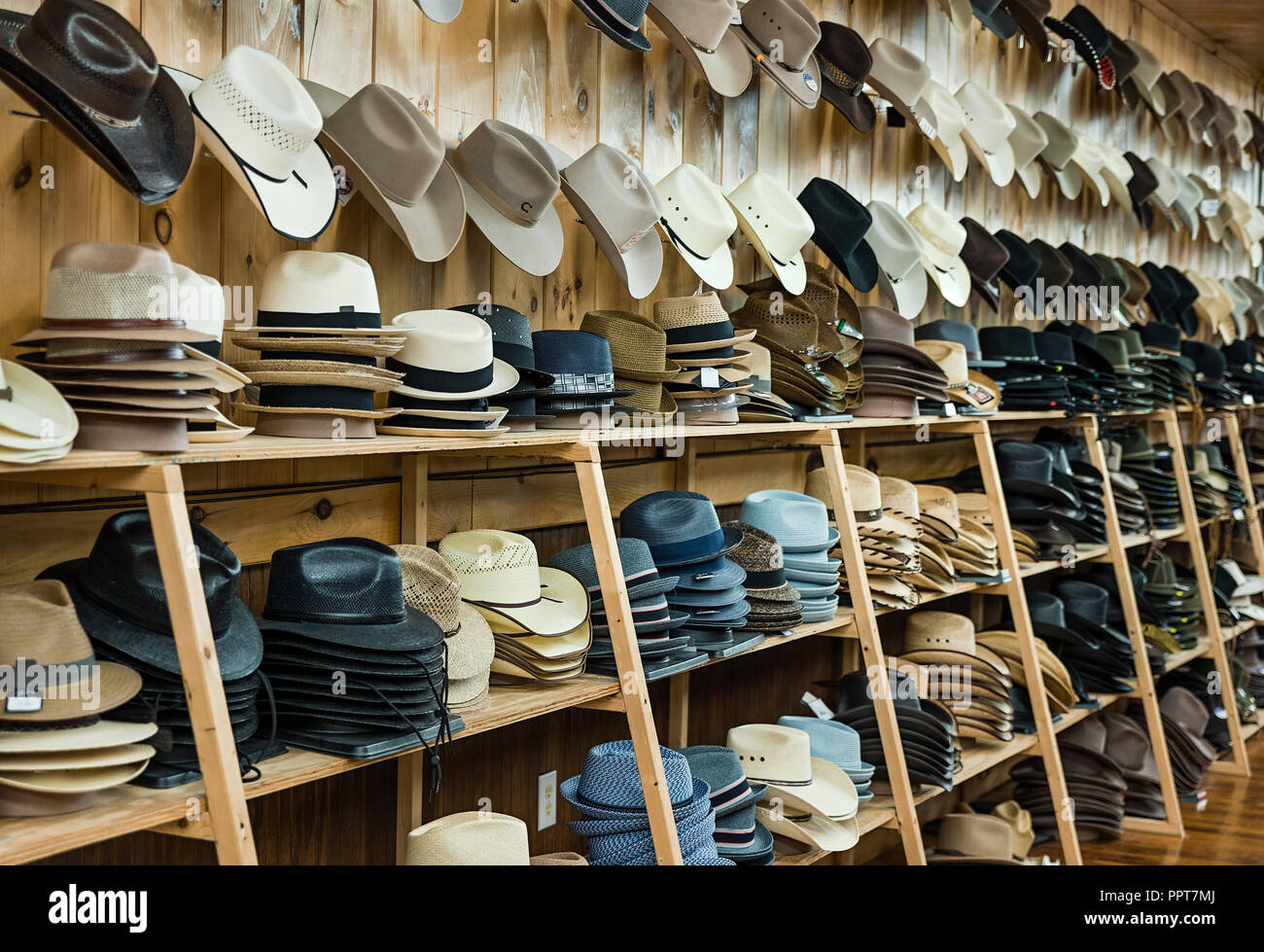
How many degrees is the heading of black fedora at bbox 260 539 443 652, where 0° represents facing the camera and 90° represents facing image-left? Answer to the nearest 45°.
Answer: approximately 315°

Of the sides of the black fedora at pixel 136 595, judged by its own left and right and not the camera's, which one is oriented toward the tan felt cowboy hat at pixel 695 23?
left

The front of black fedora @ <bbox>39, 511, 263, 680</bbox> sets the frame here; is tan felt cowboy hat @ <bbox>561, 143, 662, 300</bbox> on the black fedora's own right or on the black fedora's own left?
on the black fedora's own left

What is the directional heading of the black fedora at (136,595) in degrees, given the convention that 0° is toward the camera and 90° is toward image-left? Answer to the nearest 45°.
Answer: approximately 315°

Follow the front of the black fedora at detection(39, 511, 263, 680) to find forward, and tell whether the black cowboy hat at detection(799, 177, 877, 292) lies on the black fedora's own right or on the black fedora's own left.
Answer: on the black fedora's own left

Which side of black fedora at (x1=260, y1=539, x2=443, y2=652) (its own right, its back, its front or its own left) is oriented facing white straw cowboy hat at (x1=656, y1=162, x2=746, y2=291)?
left

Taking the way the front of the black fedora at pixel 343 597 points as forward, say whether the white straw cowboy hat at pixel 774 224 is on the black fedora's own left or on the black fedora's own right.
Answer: on the black fedora's own left

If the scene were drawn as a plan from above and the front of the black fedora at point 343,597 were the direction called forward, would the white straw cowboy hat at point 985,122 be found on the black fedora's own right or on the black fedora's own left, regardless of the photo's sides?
on the black fedora's own left
